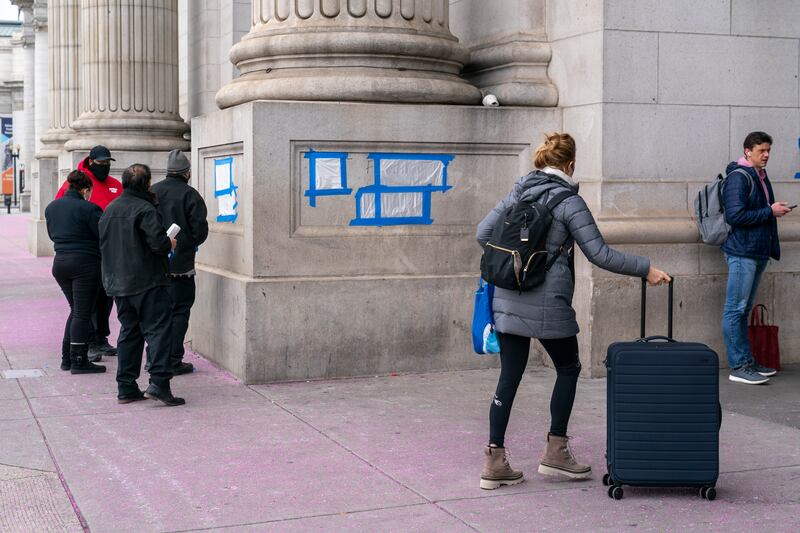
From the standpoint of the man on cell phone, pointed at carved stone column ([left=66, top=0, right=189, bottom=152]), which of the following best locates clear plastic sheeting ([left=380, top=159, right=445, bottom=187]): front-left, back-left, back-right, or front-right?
front-left

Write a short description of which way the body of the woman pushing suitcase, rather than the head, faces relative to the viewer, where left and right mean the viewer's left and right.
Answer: facing away from the viewer and to the right of the viewer

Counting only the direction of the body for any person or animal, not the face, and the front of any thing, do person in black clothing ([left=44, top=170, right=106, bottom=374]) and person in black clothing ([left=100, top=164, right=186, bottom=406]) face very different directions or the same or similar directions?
same or similar directions

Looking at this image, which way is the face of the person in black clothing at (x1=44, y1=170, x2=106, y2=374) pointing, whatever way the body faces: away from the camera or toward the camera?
away from the camera

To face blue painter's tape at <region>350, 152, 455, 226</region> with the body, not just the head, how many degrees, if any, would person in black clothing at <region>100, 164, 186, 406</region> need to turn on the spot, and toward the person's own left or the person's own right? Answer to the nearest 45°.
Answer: approximately 45° to the person's own right

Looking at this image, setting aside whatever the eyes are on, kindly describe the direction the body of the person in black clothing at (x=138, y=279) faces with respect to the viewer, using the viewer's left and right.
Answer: facing away from the viewer and to the right of the viewer

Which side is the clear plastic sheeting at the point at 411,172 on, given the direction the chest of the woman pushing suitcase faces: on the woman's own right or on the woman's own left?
on the woman's own left

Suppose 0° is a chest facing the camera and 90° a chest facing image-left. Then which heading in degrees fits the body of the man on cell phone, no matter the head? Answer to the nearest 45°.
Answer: approximately 270°
